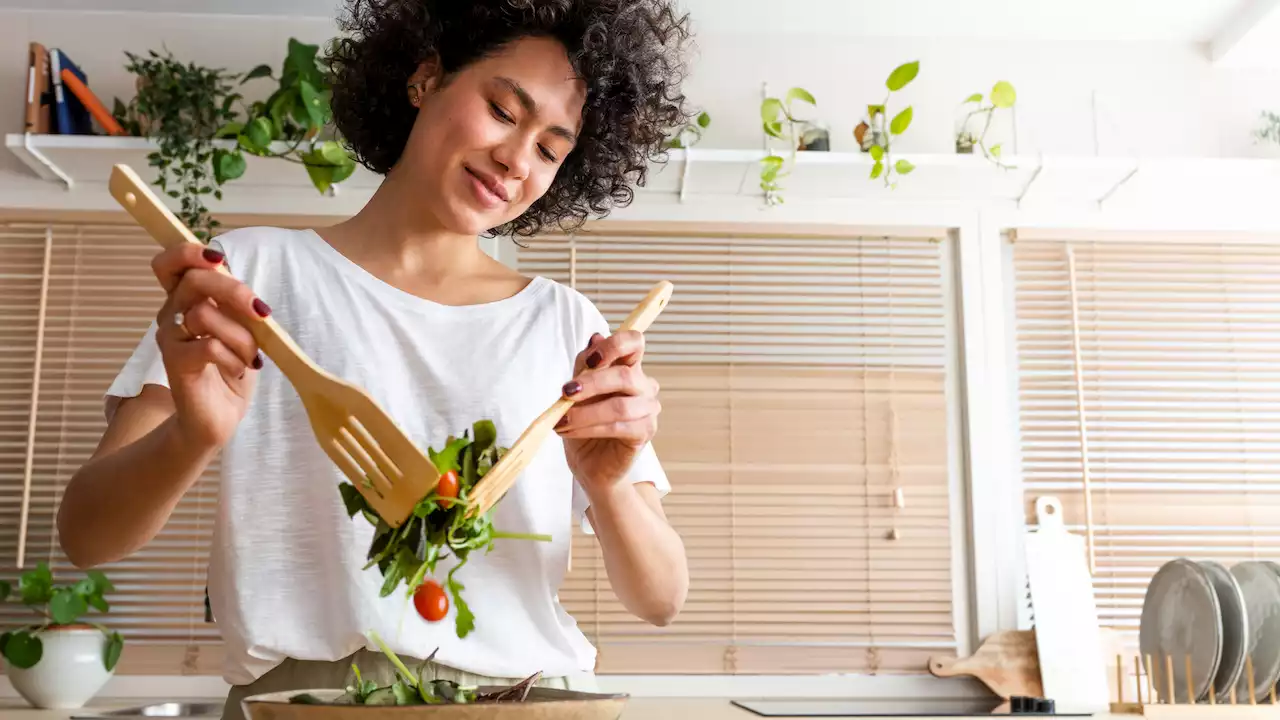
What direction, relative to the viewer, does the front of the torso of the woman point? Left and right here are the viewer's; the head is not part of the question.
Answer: facing the viewer

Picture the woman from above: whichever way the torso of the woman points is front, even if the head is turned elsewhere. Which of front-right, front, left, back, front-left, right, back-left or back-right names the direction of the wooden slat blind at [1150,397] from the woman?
back-left

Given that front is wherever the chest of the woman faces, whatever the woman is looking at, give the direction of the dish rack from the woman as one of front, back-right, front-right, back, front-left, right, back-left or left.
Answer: back-left

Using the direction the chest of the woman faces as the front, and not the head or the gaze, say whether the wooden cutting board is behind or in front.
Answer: behind

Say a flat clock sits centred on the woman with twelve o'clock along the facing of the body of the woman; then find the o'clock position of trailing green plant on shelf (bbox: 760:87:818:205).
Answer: The trailing green plant on shelf is roughly at 7 o'clock from the woman.

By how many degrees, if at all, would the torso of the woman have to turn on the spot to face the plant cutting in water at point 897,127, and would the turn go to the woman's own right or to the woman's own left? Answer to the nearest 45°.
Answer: approximately 135° to the woman's own left
